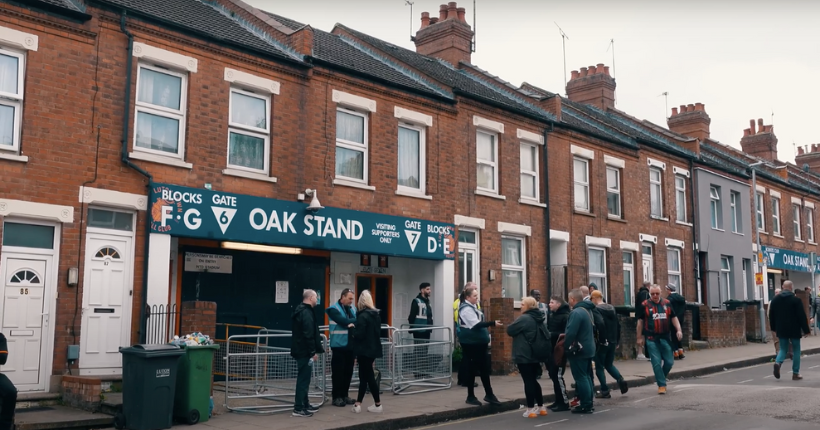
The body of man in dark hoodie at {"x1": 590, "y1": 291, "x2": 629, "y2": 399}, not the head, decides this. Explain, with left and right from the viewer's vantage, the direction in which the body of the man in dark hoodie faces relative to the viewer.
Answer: facing to the left of the viewer

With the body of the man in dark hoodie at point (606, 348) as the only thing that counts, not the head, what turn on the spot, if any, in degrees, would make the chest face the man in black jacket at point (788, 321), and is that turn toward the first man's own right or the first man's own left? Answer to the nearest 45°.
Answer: approximately 135° to the first man's own right

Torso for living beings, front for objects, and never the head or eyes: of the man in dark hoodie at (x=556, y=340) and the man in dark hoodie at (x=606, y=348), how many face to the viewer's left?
2

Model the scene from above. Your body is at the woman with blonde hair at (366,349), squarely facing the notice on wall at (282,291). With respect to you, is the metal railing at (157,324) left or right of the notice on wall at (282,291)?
left

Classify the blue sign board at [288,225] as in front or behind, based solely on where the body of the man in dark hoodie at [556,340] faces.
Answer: in front

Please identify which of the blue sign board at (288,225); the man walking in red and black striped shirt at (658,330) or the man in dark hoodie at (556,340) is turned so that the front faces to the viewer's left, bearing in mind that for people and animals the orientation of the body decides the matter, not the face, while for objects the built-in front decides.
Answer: the man in dark hoodie

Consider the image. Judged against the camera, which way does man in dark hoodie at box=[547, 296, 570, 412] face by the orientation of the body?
to the viewer's left

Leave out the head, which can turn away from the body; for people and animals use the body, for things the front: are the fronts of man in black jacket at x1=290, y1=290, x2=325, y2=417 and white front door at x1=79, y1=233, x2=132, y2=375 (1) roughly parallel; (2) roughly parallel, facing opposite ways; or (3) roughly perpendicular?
roughly perpendicular
